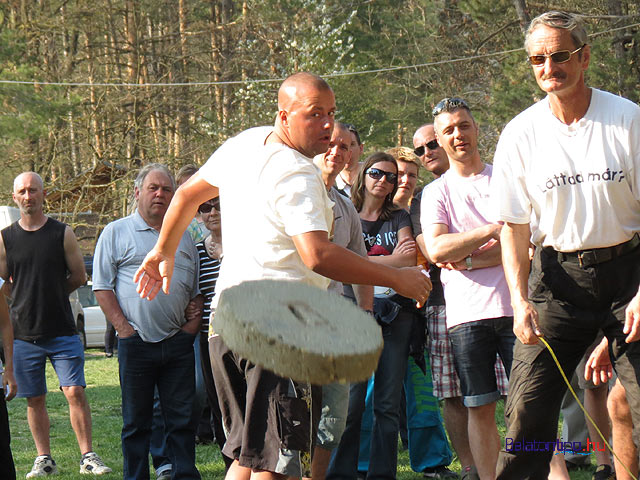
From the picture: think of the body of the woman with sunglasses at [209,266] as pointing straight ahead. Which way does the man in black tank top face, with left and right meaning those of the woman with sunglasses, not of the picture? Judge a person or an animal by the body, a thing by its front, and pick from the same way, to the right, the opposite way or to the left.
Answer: the same way

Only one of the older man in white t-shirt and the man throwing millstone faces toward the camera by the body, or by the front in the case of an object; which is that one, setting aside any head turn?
the older man in white t-shirt

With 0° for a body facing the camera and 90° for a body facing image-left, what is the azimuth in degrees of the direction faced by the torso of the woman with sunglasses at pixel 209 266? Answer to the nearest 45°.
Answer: approximately 0°

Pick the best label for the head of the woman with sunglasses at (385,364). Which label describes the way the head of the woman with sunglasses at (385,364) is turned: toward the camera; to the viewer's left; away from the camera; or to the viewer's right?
toward the camera

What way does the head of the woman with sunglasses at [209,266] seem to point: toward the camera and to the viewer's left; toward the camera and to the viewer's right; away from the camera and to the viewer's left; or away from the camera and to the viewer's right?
toward the camera and to the viewer's right

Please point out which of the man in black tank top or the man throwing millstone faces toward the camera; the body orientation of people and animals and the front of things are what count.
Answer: the man in black tank top

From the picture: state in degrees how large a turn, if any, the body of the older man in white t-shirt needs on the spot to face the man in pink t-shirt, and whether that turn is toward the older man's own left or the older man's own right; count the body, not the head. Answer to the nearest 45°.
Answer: approximately 135° to the older man's own right

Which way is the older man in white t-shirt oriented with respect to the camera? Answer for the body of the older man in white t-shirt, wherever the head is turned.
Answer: toward the camera

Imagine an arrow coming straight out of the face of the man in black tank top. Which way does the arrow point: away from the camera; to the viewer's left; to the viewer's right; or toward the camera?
toward the camera

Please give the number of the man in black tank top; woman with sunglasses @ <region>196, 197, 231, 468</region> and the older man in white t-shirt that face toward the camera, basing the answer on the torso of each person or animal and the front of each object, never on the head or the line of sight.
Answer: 3

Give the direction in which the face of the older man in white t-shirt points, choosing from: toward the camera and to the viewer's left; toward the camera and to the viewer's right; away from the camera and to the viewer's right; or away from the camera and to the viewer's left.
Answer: toward the camera and to the viewer's left

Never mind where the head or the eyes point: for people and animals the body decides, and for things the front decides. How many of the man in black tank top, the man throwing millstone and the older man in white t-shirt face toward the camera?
2

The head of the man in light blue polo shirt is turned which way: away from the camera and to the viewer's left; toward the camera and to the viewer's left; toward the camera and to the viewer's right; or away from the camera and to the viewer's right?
toward the camera and to the viewer's right

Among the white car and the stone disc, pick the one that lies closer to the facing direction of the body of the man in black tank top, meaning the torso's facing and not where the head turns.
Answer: the stone disc

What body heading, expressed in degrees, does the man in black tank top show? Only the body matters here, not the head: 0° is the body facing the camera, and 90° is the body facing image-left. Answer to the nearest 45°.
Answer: approximately 0°

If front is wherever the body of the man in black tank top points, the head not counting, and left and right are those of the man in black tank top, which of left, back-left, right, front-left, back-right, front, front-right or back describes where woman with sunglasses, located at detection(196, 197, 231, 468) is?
front-left
